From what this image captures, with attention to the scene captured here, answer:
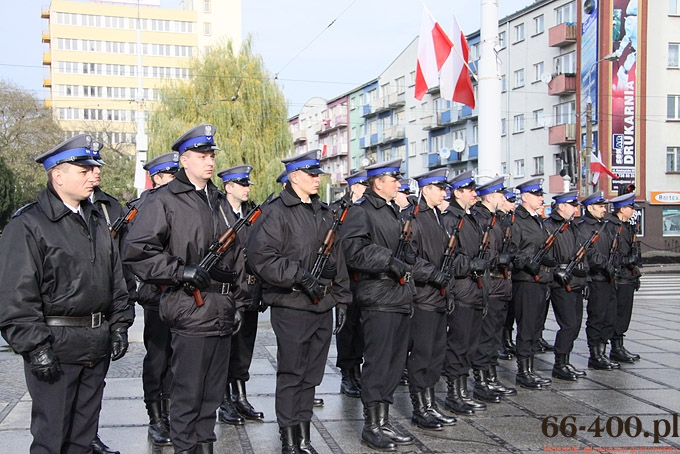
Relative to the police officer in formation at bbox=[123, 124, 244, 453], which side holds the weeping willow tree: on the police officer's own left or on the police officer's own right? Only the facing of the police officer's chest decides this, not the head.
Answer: on the police officer's own left

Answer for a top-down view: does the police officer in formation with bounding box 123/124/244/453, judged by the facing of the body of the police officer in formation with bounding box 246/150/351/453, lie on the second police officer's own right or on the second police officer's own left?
on the second police officer's own right

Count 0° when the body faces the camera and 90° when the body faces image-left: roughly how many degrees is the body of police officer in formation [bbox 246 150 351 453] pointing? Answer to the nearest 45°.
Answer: approximately 315°

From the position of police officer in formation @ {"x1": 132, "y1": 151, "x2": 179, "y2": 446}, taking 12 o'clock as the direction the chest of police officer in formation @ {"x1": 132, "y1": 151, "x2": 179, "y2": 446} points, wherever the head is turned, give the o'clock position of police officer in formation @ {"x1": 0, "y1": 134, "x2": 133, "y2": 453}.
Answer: police officer in formation @ {"x1": 0, "y1": 134, "x2": 133, "y2": 453} is roughly at 2 o'clock from police officer in formation @ {"x1": 132, "y1": 151, "x2": 179, "y2": 446}.

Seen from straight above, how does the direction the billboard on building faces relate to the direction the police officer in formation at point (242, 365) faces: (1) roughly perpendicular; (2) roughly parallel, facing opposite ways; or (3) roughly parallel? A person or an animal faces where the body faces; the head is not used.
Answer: roughly perpendicular

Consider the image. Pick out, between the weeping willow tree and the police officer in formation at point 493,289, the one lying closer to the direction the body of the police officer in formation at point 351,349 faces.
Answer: the police officer in formation

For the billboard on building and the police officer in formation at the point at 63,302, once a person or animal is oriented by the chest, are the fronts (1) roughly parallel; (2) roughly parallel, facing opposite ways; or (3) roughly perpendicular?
roughly perpendicular
